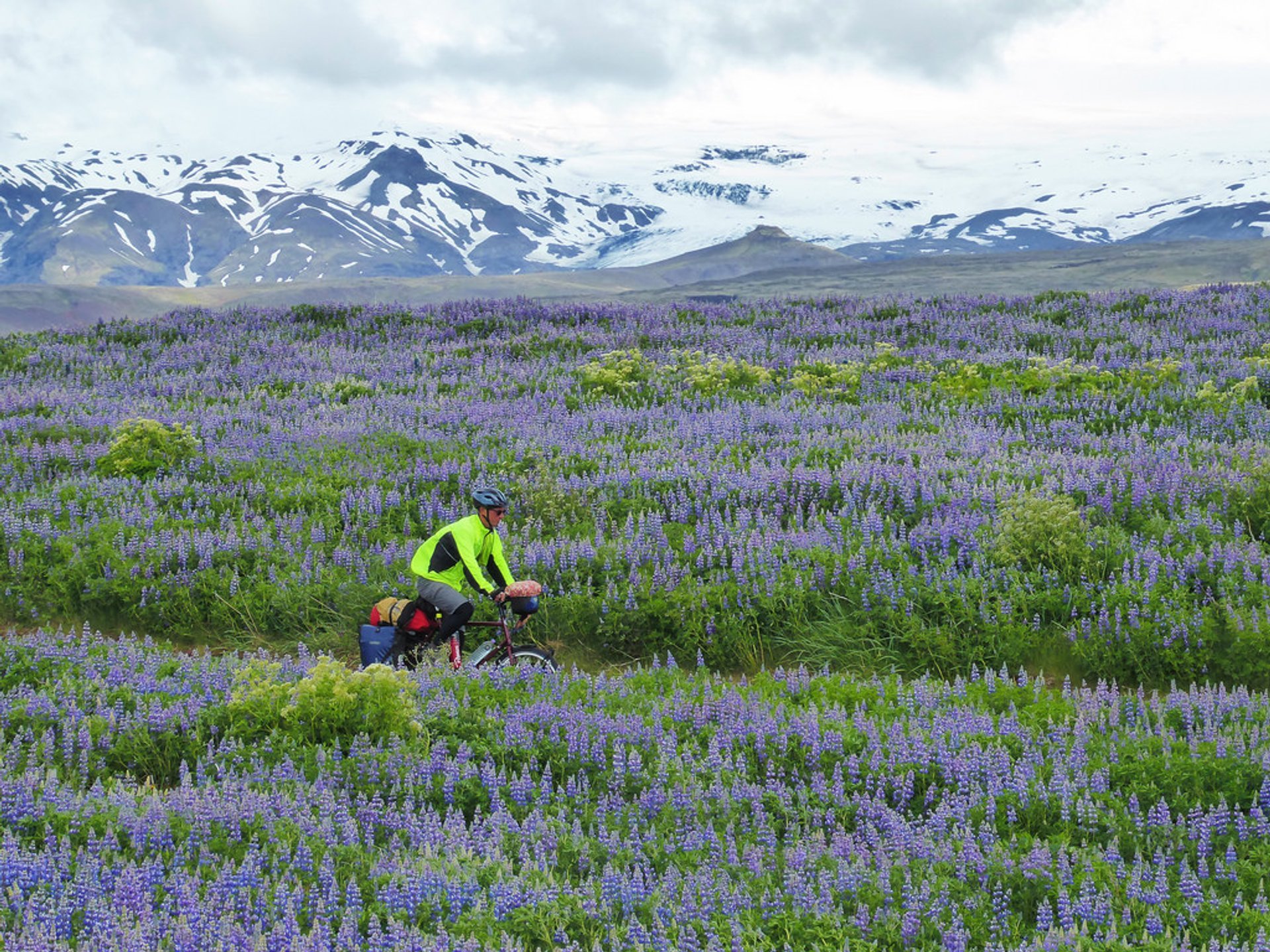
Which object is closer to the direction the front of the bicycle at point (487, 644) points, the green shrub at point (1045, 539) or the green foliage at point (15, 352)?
the green shrub

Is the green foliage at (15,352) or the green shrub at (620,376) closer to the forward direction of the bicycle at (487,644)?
the green shrub

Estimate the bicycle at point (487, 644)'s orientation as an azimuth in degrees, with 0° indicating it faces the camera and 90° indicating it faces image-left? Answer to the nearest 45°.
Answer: approximately 270°

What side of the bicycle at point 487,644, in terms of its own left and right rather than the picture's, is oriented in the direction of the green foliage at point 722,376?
left

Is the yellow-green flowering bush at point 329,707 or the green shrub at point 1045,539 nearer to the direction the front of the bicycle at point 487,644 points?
the green shrub

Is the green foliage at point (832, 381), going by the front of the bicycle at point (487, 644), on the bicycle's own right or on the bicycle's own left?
on the bicycle's own left

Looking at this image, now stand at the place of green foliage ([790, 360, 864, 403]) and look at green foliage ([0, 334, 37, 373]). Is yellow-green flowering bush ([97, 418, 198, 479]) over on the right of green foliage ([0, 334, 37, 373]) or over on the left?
left

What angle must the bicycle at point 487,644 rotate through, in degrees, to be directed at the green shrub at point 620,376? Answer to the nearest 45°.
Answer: approximately 90° to its left

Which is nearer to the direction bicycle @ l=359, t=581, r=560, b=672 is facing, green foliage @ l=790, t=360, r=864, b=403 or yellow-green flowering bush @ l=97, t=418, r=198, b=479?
the green foliage

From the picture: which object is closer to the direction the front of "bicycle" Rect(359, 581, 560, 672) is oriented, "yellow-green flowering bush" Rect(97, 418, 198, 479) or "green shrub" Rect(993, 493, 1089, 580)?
the green shrub

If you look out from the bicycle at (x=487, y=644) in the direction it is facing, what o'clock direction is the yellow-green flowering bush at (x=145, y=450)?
The yellow-green flowering bush is roughly at 8 o'clock from the bicycle.
